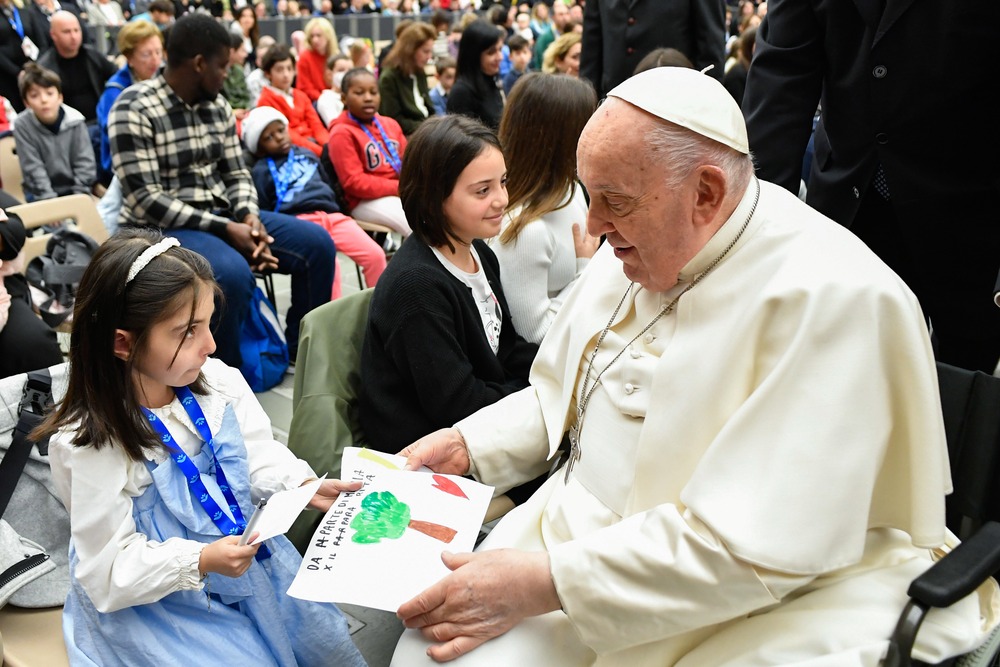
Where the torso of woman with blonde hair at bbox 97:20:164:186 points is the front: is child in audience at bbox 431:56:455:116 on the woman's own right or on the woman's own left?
on the woman's own left

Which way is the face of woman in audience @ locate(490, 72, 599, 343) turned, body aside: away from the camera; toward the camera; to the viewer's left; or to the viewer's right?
away from the camera

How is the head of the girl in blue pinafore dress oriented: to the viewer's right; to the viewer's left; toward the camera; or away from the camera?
to the viewer's right

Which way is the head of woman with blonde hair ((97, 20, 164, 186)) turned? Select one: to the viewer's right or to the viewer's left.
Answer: to the viewer's right

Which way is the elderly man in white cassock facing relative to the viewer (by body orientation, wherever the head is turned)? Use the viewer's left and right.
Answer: facing the viewer and to the left of the viewer

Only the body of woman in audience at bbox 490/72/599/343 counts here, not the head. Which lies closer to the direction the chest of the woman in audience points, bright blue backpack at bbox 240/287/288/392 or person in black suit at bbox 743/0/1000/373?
the person in black suit

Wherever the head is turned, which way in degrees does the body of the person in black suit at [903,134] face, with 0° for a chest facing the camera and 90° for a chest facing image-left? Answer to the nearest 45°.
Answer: approximately 0°
